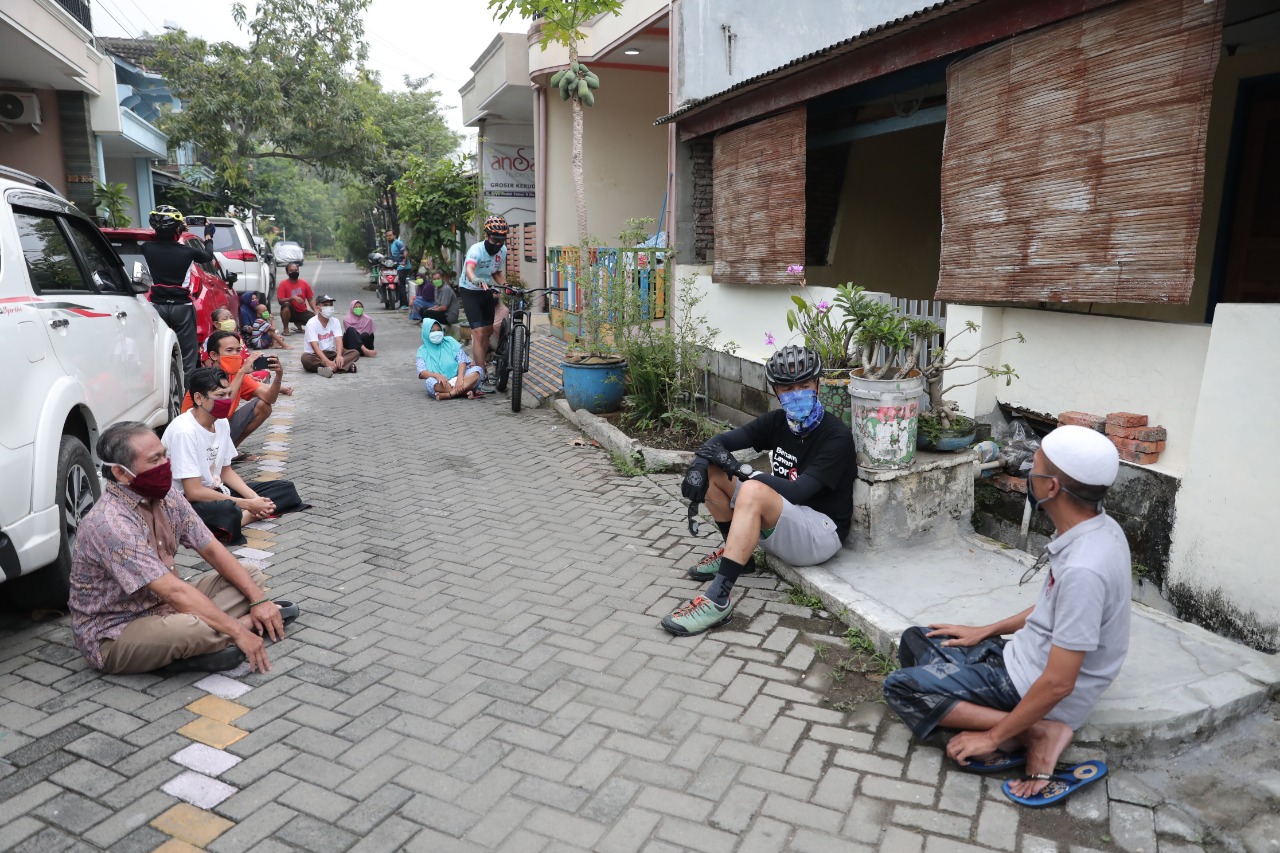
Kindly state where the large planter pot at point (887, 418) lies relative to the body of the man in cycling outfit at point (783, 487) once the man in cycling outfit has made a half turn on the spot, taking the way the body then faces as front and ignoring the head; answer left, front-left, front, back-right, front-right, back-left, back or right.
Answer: front

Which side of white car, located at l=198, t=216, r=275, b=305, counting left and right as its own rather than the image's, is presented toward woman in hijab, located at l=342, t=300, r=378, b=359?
back

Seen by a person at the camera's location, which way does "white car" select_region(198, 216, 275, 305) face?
facing away from the viewer and to the right of the viewer

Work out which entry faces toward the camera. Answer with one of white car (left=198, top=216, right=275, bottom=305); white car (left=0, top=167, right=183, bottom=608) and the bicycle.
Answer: the bicycle

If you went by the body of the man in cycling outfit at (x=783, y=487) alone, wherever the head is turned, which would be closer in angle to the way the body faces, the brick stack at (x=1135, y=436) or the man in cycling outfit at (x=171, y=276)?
the man in cycling outfit

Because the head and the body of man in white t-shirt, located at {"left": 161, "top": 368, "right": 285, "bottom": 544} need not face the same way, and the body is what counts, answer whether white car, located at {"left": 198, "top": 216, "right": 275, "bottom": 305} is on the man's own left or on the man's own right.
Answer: on the man's own left

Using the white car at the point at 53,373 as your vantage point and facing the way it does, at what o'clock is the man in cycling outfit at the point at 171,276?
The man in cycling outfit is roughly at 11 o'clock from the white car.

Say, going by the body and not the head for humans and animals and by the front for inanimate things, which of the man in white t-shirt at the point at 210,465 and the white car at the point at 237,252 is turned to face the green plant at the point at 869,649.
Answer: the man in white t-shirt

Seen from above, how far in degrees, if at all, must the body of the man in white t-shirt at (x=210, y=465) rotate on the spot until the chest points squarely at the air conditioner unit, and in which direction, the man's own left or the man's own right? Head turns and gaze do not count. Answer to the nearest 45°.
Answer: approximately 135° to the man's own left

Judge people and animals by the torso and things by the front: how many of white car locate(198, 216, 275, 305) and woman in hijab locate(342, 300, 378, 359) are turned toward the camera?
1

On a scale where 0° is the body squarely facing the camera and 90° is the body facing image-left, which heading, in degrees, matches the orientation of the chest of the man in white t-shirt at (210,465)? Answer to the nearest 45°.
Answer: approximately 315°

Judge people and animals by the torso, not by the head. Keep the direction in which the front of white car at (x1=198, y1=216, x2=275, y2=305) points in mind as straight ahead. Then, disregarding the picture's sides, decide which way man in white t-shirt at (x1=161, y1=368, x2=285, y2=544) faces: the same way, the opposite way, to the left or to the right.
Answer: to the right
